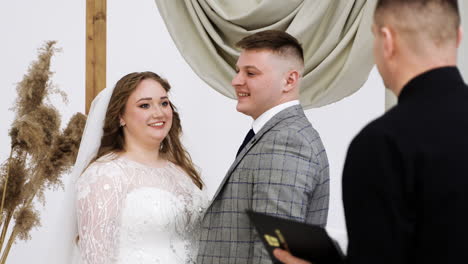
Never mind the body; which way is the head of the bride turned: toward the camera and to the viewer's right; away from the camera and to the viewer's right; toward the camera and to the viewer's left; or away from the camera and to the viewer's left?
toward the camera and to the viewer's right

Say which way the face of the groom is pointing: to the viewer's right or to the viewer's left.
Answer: to the viewer's left

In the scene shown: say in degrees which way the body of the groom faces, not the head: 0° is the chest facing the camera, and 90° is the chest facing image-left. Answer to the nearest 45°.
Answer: approximately 90°

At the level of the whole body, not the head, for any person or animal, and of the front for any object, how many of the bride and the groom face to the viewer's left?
1

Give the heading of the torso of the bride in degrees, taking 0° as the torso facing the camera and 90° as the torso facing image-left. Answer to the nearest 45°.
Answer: approximately 315°

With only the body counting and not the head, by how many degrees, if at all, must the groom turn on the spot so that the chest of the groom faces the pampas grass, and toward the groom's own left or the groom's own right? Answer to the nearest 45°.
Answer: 0° — they already face it
